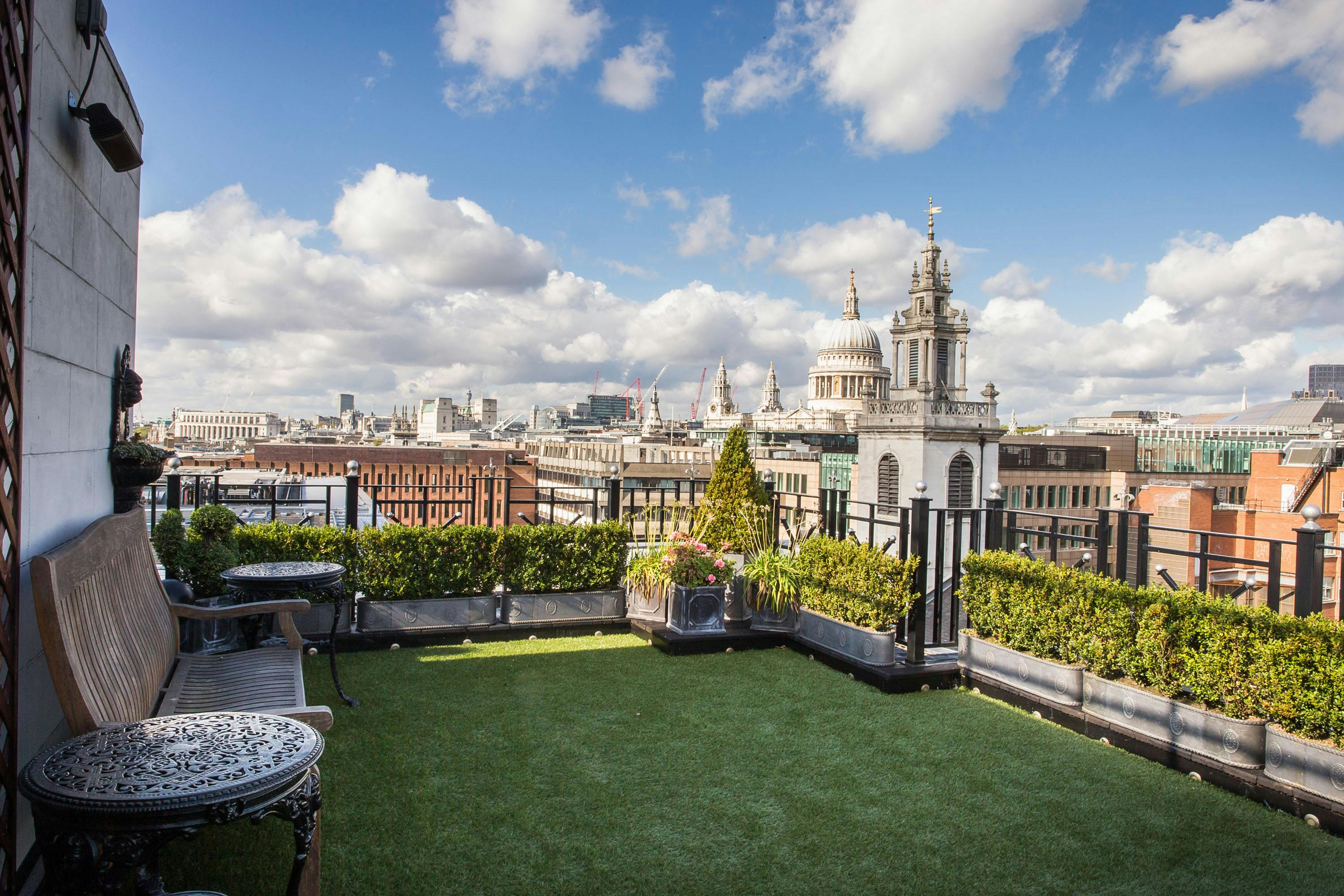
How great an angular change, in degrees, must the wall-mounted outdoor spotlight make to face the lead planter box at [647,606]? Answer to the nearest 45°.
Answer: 0° — it already faces it

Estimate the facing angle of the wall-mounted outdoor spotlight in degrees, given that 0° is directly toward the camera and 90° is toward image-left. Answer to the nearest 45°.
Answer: approximately 270°

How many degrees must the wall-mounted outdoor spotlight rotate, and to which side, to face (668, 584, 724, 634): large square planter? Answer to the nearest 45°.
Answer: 0° — it already faces it

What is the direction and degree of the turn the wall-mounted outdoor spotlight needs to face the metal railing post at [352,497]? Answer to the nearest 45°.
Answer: approximately 45° to its left

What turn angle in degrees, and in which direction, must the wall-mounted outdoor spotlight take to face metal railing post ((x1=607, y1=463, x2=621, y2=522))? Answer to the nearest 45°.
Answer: approximately 45° to its left

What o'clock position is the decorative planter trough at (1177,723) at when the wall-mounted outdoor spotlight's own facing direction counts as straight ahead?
The decorative planter trough is roughly at 1 o'clock from the wall-mounted outdoor spotlight.

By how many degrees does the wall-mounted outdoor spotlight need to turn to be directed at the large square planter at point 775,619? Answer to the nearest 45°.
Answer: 0° — it already faces it
